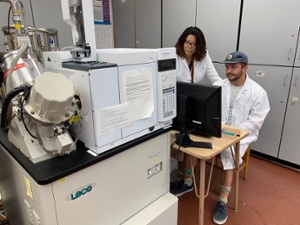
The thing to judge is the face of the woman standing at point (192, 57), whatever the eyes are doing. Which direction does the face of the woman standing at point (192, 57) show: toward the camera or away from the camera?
toward the camera

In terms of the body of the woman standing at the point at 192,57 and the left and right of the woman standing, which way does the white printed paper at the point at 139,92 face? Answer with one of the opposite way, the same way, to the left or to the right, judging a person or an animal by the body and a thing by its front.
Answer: the same way

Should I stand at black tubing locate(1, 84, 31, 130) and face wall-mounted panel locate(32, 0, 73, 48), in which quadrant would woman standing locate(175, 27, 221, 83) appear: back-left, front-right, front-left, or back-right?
front-right

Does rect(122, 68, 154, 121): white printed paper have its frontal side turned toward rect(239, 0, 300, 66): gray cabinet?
no

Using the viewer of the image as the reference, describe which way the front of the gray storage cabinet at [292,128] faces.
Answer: facing the viewer and to the left of the viewer

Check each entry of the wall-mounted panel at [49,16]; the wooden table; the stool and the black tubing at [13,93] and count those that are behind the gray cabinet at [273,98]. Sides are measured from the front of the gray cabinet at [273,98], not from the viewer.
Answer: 0

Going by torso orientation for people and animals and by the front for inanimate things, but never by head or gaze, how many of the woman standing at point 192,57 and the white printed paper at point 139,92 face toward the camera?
2

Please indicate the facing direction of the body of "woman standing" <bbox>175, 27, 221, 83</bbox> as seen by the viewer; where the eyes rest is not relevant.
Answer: toward the camera

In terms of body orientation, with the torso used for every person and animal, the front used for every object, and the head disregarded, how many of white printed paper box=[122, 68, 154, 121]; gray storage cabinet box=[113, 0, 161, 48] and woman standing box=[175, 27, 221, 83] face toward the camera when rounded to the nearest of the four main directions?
3

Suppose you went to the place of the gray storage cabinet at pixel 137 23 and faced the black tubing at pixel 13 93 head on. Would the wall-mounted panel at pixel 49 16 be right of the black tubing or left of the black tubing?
right

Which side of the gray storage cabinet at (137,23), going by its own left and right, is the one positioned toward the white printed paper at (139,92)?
front

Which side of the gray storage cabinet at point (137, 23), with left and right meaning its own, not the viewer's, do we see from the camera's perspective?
front

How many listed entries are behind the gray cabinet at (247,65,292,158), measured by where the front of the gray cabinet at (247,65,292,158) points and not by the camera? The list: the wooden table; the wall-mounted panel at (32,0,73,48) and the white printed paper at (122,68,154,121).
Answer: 0

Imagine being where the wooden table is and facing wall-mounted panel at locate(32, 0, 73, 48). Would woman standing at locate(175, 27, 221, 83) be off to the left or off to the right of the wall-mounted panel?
right

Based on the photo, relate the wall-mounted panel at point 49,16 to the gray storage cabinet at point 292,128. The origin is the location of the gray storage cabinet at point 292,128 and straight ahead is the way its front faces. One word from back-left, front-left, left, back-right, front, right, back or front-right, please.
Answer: front-right

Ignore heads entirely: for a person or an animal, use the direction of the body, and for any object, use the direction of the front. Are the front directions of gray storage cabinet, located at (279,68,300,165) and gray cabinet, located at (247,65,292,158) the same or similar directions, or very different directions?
same or similar directions

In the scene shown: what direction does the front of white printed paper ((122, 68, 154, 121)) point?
toward the camera
